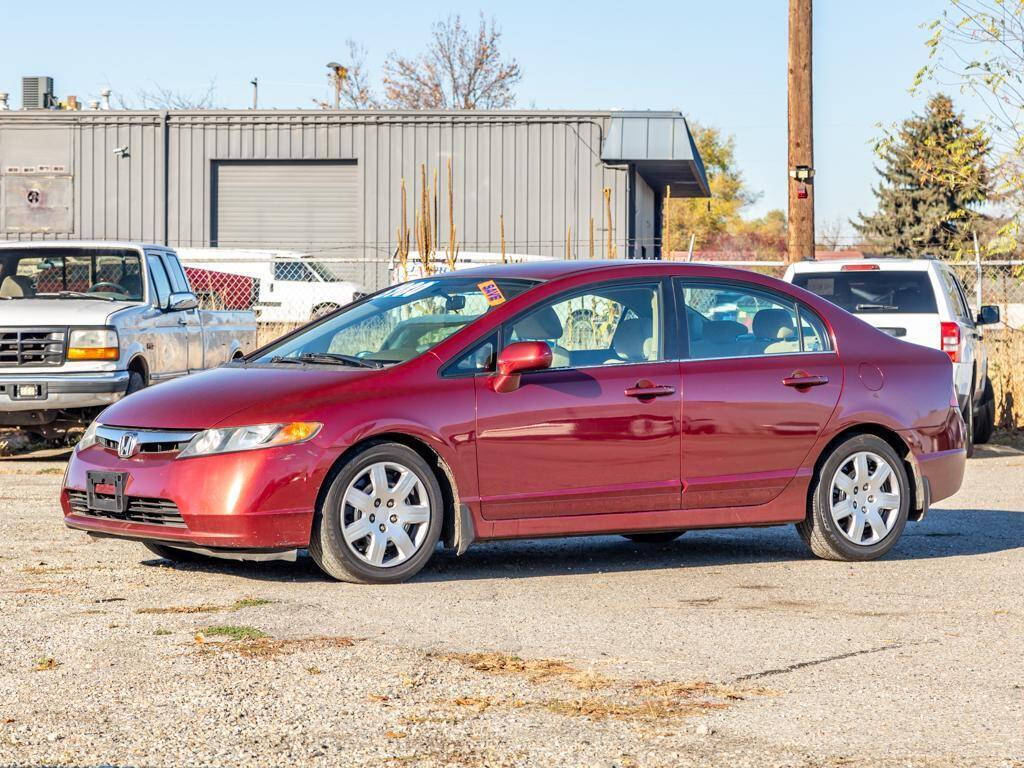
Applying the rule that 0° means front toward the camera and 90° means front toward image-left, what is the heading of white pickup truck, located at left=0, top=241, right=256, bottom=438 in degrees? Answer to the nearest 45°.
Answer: approximately 45°

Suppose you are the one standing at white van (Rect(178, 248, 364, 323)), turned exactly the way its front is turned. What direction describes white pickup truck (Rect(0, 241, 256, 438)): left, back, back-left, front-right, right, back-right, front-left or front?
right

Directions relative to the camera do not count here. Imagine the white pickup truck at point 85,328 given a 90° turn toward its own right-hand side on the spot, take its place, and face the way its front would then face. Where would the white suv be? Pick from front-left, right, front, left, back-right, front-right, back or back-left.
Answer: back-right

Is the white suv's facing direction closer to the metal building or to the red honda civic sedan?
the metal building

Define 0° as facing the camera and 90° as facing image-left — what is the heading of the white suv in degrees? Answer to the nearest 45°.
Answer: approximately 180°

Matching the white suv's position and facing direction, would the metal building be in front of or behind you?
in front

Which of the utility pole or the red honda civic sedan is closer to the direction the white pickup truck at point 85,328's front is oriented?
the red honda civic sedan

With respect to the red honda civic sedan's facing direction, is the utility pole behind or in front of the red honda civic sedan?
behind

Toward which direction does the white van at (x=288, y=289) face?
to the viewer's right

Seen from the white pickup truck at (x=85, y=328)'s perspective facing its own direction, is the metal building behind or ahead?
behind

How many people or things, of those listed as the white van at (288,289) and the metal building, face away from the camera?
0
